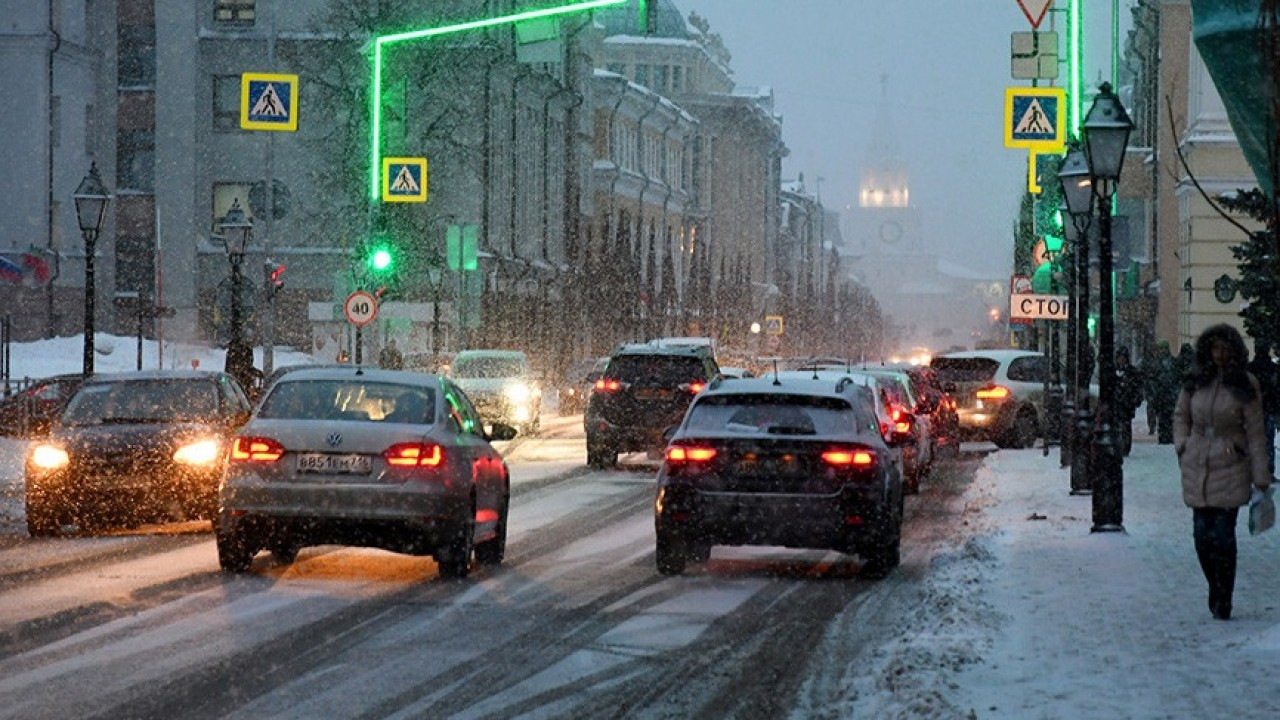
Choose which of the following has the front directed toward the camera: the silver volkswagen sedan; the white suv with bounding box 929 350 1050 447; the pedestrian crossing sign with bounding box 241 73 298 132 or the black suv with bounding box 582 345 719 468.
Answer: the pedestrian crossing sign

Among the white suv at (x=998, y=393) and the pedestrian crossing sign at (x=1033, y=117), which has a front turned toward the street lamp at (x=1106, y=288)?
the pedestrian crossing sign

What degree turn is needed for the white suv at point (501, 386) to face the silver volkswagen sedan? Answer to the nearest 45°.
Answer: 0° — it already faces it

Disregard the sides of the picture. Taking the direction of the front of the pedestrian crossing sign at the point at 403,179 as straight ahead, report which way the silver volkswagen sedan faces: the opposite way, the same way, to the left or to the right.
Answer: the opposite way

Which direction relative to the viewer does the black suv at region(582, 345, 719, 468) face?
away from the camera

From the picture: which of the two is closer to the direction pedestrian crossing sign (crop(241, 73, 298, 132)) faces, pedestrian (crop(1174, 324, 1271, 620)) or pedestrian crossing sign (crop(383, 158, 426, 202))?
the pedestrian
